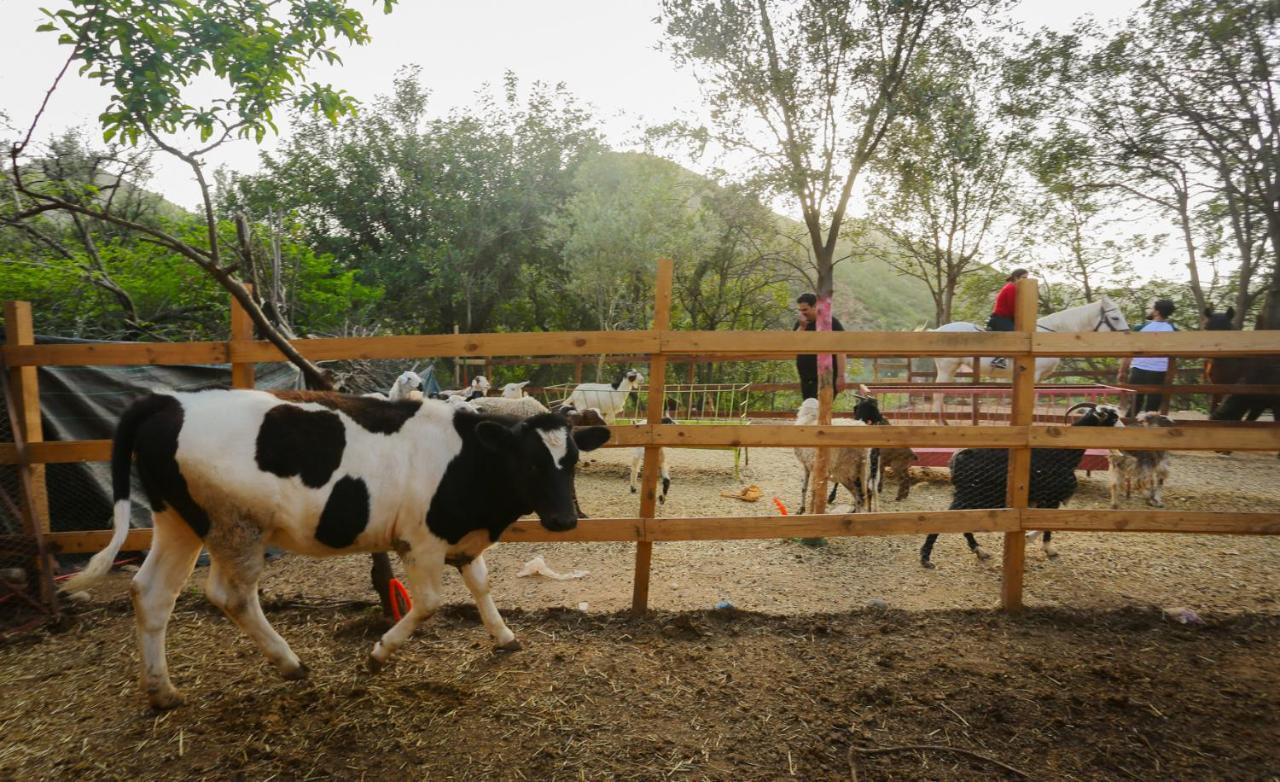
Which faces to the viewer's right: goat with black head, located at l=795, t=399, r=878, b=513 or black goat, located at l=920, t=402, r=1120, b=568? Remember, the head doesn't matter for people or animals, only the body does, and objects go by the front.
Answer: the black goat

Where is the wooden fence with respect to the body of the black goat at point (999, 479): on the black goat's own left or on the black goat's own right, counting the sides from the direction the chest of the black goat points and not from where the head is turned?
on the black goat's own right

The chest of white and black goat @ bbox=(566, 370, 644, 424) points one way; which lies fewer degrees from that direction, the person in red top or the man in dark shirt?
the person in red top

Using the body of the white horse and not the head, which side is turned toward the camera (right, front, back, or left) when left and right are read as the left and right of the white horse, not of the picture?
right

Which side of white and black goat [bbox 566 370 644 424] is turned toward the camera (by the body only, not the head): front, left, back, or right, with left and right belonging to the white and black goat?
right

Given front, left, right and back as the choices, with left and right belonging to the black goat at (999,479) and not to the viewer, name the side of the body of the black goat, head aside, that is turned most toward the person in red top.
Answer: left

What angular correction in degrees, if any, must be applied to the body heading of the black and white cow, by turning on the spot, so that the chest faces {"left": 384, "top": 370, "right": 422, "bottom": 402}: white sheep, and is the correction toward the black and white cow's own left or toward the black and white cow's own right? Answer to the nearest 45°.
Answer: approximately 90° to the black and white cow's own left

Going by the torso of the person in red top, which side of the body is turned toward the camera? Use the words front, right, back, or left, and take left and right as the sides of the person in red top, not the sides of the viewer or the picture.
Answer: right

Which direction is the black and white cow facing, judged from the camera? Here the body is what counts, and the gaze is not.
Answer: to the viewer's right

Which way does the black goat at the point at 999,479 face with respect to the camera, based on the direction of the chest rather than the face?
to the viewer's right

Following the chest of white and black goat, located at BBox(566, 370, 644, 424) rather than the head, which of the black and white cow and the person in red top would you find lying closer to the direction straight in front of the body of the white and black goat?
the person in red top

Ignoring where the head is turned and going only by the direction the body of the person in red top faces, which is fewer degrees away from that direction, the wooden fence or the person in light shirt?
the person in light shirt
